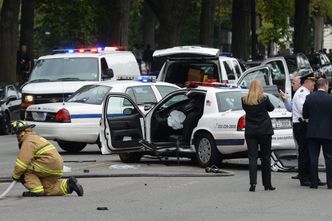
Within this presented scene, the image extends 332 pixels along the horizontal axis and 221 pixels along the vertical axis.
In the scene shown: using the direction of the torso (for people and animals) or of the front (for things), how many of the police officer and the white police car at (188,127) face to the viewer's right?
1

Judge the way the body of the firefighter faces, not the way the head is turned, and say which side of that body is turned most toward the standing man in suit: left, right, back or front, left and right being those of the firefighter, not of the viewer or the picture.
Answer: back

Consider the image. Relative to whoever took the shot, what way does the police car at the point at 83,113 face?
facing away from the viewer and to the right of the viewer

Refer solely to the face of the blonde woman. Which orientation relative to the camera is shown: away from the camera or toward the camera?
away from the camera

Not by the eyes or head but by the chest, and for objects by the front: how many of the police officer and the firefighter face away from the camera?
0

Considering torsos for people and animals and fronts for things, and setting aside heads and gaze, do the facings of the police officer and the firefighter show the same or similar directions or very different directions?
very different directions

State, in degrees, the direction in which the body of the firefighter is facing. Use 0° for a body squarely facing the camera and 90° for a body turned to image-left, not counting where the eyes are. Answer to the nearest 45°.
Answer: approximately 90°
